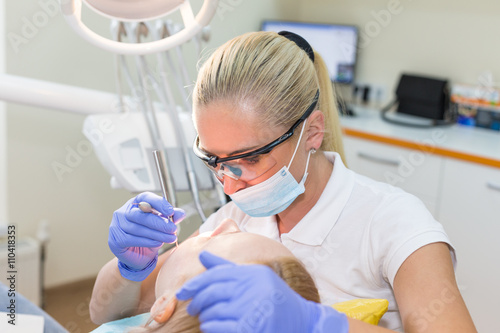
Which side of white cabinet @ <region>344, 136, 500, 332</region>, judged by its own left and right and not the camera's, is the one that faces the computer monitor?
right

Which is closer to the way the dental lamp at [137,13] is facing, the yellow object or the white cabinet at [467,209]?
the yellow object

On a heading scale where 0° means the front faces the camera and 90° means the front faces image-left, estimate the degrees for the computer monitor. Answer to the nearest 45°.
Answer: approximately 0°

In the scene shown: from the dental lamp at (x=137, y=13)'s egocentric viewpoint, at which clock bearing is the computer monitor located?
The computer monitor is roughly at 7 o'clock from the dental lamp.

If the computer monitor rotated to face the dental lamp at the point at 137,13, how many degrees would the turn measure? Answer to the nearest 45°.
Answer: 0° — it already faces it

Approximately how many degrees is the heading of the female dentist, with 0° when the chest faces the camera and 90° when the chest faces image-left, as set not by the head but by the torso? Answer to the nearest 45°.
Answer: approximately 45°
